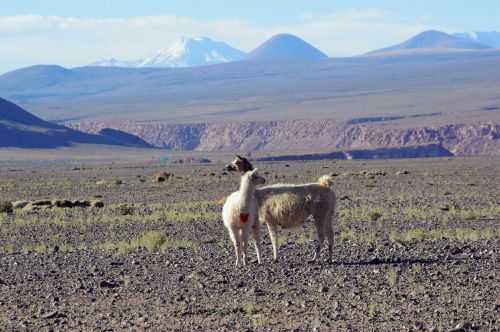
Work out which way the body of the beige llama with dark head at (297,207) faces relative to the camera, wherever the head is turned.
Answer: to the viewer's left

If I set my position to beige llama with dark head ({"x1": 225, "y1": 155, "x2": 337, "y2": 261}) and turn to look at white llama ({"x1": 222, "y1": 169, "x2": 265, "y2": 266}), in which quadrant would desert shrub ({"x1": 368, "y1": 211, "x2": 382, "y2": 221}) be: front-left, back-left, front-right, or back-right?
back-right

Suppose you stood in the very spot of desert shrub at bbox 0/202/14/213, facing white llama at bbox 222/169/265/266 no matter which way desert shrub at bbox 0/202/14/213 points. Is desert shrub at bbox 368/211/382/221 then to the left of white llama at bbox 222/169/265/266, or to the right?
left

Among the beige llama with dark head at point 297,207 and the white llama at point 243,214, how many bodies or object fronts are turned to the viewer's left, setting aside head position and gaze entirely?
1

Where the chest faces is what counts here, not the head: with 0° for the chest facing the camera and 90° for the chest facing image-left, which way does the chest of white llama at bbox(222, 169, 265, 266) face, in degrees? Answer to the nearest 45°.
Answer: approximately 315°

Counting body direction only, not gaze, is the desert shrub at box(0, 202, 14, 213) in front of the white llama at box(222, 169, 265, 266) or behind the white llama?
behind

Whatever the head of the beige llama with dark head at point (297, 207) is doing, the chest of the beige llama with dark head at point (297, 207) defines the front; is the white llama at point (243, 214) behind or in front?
in front

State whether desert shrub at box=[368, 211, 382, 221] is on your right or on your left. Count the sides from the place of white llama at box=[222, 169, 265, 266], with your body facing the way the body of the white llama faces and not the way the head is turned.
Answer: on your left
